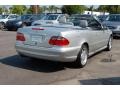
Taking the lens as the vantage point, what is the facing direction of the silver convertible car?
facing away from the viewer and to the right of the viewer

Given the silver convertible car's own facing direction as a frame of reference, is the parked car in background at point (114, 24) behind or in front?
in front
